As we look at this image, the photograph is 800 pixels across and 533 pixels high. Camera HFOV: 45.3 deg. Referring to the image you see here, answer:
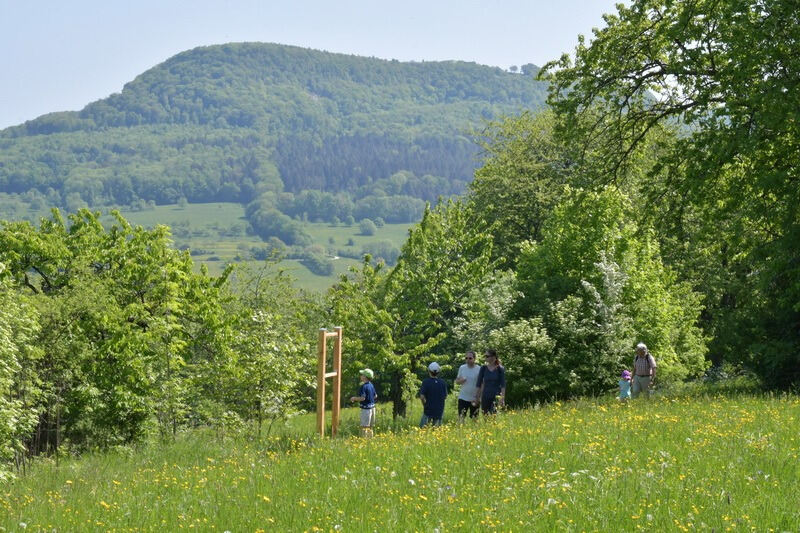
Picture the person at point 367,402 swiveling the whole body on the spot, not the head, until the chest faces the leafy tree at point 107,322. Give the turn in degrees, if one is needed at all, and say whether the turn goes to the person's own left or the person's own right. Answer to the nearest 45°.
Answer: approximately 45° to the person's own right

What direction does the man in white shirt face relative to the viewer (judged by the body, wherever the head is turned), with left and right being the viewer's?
facing the viewer

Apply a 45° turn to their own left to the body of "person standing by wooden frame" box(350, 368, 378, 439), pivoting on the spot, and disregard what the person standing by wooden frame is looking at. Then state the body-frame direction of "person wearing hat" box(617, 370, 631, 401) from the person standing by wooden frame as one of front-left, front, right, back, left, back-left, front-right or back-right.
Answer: back

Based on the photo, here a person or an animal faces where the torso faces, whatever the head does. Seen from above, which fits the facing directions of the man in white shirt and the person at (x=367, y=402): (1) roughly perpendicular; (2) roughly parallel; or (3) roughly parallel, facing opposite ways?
roughly perpendicular

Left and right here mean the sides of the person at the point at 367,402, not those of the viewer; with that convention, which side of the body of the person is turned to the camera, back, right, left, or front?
left

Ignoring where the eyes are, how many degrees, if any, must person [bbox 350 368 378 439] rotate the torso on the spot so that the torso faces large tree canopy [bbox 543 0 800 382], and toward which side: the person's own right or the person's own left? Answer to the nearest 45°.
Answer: approximately 180°

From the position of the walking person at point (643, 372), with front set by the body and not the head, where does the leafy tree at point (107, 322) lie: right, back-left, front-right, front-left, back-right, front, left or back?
front-right

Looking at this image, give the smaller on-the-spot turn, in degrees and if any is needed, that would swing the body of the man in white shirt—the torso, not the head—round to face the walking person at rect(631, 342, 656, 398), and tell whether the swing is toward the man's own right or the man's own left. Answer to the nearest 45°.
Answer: approximately 135° to the man's own left

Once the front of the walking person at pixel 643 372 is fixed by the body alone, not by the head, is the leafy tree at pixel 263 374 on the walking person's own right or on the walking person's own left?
on the walking person's own right

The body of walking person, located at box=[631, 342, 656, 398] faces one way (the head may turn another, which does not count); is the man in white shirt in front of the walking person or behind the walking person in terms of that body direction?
in front

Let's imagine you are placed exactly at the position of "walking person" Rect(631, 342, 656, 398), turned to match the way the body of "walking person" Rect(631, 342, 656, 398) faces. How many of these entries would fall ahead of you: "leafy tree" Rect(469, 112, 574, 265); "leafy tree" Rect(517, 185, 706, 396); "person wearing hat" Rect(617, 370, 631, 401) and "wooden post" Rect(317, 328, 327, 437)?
1

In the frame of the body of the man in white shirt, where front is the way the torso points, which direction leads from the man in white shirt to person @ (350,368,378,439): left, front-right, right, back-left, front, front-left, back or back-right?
right

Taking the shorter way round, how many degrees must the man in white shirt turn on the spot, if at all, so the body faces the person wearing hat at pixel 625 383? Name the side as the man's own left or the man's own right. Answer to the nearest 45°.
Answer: approximately 135° to the man's own left

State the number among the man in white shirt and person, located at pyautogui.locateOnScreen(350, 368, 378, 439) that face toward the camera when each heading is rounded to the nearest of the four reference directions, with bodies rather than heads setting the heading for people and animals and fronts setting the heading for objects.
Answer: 1

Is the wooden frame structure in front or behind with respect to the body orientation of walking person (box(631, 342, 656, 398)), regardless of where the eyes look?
in front

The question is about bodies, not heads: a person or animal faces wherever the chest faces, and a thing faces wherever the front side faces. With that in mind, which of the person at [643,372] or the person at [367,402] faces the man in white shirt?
the person at [643,372]
